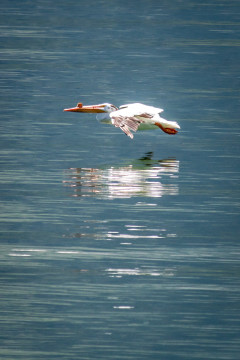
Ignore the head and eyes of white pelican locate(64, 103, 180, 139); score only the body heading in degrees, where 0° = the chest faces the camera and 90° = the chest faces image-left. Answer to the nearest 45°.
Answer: approximately 90°
